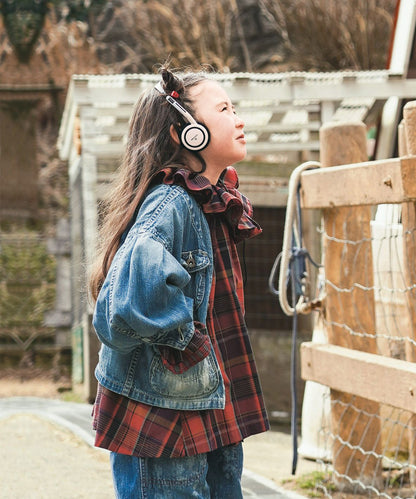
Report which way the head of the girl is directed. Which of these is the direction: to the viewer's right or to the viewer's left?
to the viewer's right

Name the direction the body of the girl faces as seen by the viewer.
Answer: to the viewer's right

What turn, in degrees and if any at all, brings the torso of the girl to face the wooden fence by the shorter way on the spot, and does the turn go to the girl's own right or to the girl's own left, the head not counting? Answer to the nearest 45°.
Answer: approximately 45° to the girl's own left
